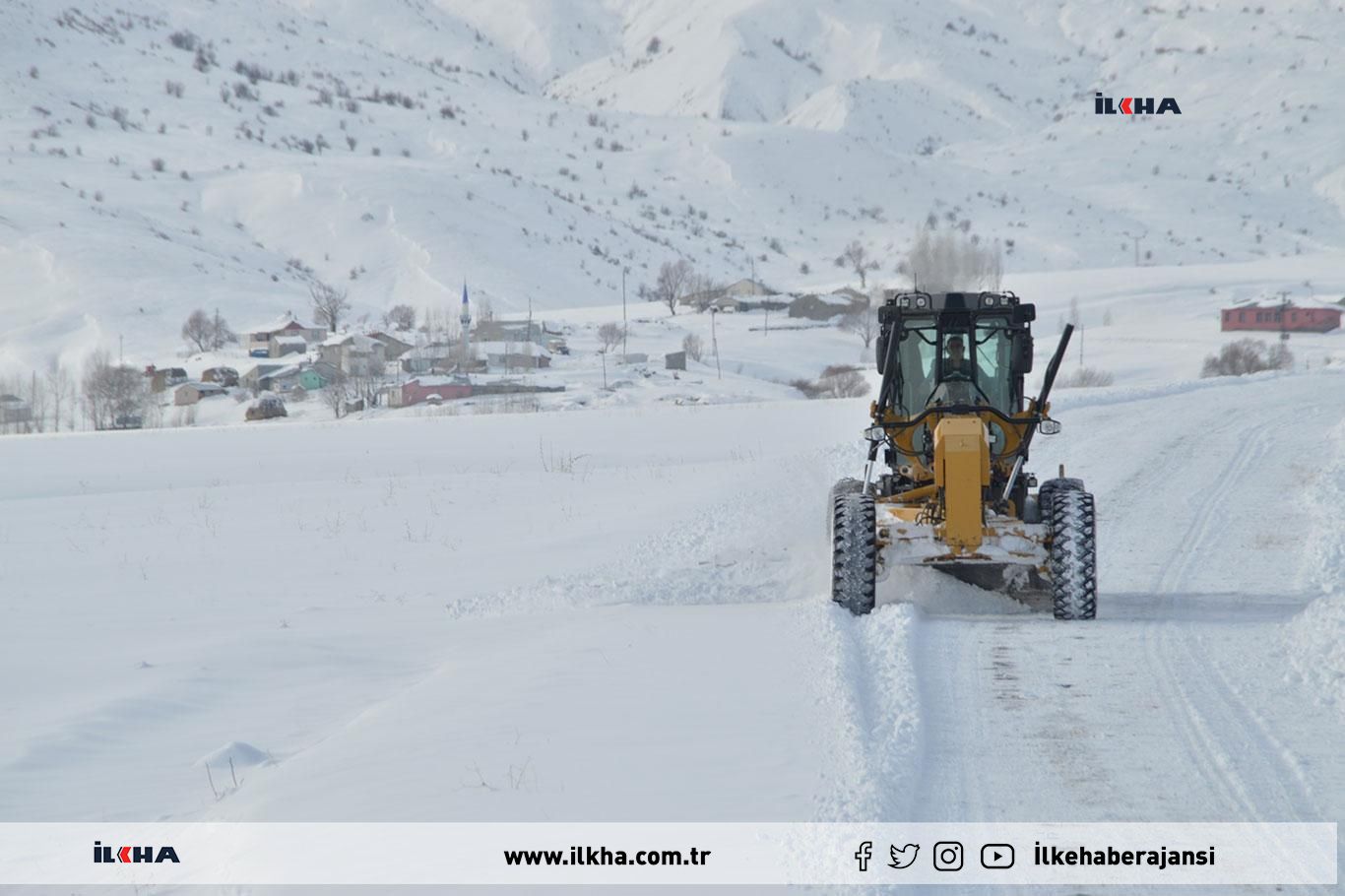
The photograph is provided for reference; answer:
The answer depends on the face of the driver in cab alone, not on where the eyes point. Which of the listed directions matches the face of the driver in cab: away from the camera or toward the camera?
toward the camera

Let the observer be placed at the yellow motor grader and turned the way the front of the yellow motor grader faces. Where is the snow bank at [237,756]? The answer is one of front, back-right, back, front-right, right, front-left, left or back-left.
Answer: front-right

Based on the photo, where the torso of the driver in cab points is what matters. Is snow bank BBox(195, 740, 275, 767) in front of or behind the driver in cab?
in front

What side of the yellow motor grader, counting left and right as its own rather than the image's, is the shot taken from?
front

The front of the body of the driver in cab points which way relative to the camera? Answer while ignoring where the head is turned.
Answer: toward the camera
